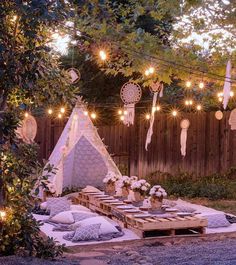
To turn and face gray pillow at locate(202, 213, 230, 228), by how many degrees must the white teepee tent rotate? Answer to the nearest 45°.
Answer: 0° — it already faces it

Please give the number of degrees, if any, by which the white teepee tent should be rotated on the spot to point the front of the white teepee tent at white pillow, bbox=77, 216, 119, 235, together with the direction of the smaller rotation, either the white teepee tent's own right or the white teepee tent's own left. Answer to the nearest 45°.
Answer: approximately 45° to the white teepee tent's own right

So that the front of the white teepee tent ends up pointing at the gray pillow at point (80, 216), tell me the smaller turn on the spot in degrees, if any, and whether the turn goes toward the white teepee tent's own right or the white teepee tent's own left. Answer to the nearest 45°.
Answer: approximately 45° to the white teepee tent's own right

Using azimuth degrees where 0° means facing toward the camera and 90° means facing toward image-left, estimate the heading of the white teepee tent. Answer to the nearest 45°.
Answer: approximately 315°

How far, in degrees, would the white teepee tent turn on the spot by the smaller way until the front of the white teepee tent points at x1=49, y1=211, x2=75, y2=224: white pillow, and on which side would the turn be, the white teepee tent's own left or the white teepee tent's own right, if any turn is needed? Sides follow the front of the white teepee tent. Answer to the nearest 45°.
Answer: approximately 45° to the white teepee tent's own right

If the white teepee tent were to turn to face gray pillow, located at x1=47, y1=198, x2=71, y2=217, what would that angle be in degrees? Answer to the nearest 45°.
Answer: approximately 45° to its right
